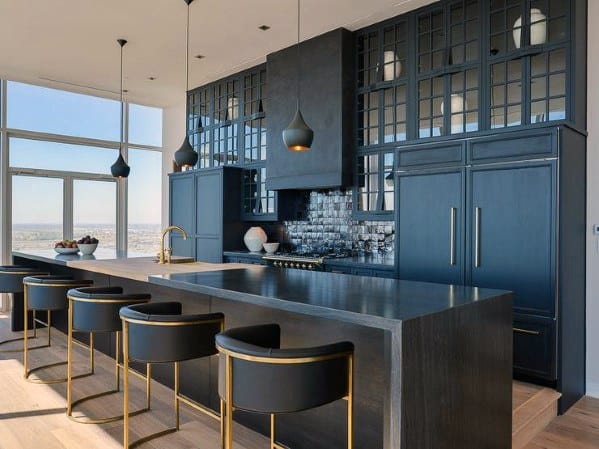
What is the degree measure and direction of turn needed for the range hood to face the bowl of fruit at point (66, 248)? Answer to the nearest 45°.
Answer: approximately 45° to its right

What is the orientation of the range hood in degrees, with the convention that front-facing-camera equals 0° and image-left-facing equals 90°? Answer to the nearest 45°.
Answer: approximately 45°

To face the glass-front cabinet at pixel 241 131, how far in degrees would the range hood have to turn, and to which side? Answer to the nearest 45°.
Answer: approximately 90° to its right

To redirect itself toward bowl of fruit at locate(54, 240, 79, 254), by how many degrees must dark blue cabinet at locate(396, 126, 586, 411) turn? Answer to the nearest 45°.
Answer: approximately 45° to its right

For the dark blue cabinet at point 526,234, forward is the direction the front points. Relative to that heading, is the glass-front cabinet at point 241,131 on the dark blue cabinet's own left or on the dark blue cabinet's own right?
on the dark blue cabinet's own right

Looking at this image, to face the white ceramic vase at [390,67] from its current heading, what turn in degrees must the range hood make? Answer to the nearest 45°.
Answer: approximately 90° to its left

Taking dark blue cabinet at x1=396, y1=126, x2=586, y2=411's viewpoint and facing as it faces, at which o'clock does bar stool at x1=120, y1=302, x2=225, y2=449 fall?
The bar stool is roughly at 12 o'clock from the dark blue cabinet.
